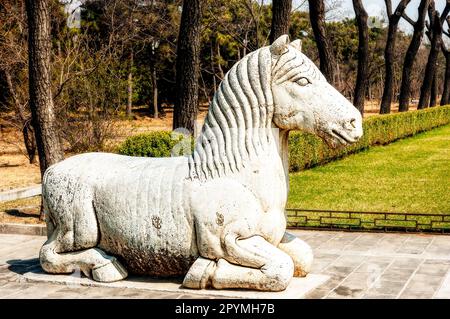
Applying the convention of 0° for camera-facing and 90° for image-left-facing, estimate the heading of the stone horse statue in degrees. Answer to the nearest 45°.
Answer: approximately 270°

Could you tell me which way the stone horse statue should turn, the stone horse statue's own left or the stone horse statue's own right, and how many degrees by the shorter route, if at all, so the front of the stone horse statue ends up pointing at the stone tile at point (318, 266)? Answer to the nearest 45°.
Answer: approximately 45° to the stone horse statue's own left

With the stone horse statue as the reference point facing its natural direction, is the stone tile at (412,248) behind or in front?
in front

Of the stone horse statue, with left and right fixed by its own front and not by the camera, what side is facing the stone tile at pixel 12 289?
back

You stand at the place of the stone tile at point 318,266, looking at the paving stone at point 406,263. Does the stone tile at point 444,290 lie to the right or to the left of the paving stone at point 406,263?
right

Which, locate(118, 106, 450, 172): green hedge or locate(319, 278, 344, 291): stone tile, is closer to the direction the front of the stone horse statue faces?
the stone tile

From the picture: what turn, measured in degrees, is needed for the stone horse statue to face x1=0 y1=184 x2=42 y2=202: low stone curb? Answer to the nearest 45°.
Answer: approximately 135° to its left

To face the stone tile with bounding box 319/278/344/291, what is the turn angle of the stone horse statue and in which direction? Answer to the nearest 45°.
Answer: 0° — it already faces it

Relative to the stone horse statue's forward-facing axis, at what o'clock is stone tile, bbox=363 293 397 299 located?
The stone tile is roughly at 12 o'clock from the stone horse statue.

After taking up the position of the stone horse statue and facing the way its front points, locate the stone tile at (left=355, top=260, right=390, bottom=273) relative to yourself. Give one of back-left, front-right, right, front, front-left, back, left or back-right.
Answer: front-left

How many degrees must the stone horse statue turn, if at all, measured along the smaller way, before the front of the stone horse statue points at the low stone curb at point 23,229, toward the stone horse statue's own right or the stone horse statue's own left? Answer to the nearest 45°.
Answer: approximately 135° to the stone horse statue's own left

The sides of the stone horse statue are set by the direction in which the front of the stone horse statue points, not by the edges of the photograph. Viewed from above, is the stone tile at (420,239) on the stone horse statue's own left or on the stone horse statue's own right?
on the stone horse statue's own left

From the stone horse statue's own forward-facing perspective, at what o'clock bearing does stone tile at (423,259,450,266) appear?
The stone tile is roughly at 11 o'clock from the stone horse statue.

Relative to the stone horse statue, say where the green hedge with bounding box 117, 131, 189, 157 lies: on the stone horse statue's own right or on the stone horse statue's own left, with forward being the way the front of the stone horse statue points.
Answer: on the stone horse statue's own left

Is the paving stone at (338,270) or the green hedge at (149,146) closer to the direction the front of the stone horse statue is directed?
the paving stone

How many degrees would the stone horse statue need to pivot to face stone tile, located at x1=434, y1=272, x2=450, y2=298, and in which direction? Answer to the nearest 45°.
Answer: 0° — it already faces it

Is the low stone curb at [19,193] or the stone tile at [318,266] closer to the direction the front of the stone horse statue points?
the stone tile
